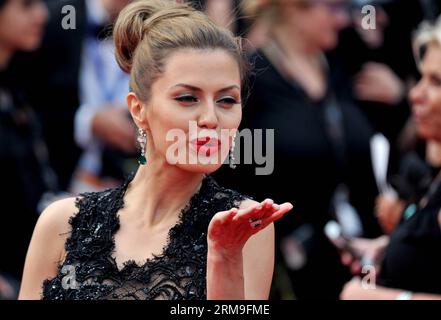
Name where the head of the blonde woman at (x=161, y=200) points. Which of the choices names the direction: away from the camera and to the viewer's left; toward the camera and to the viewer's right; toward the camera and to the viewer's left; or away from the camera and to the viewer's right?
toward the camera and to the viewer's right

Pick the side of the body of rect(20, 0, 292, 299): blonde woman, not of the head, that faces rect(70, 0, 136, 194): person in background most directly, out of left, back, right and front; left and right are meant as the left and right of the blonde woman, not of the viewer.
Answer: back

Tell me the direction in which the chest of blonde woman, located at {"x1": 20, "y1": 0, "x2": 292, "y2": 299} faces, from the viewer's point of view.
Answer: toward the camera

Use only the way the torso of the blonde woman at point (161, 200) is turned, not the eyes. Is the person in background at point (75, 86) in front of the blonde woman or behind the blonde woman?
behind

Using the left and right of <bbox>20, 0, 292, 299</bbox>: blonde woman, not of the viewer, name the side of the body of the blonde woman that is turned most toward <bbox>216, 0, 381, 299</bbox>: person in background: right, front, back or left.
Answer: back
